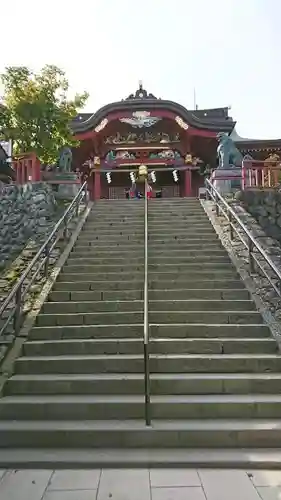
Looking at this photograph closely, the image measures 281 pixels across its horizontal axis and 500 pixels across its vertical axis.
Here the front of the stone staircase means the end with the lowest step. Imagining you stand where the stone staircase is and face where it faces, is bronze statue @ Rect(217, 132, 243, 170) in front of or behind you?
behind

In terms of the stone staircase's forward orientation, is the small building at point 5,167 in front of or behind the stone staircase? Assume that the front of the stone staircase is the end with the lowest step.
behind

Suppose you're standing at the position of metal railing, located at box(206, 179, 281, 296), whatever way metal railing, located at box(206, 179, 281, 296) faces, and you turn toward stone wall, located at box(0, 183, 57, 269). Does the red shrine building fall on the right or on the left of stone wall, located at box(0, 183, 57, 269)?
right

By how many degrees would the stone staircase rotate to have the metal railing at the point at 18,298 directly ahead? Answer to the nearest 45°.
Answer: approximately 135° to its right

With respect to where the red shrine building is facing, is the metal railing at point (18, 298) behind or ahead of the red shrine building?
ahead

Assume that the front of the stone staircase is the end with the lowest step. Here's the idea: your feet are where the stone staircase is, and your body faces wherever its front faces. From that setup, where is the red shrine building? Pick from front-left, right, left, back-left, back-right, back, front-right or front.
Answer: back

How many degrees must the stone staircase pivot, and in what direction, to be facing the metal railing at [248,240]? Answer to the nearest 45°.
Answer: approximately 135° to its left

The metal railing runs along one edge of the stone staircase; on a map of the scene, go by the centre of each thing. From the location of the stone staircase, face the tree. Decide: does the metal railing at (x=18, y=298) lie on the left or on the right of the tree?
left

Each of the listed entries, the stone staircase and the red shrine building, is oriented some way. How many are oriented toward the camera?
2

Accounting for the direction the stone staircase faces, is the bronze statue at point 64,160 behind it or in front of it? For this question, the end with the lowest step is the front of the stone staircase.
behind

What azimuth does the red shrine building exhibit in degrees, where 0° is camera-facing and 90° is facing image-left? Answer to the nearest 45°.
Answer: approximately 0°
